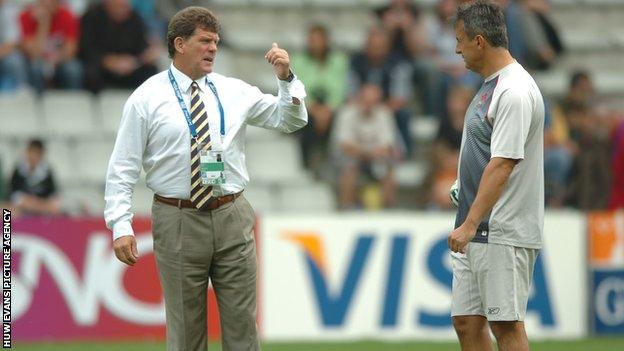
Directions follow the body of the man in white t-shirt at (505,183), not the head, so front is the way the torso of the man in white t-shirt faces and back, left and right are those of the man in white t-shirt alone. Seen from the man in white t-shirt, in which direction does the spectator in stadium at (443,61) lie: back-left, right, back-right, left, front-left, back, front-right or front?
right

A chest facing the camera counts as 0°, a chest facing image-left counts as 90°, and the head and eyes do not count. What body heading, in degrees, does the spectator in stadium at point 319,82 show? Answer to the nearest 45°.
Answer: approximately 0°

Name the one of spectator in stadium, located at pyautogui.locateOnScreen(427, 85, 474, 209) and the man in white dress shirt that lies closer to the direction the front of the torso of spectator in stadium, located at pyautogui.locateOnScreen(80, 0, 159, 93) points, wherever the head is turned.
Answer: the man in white dress shirt

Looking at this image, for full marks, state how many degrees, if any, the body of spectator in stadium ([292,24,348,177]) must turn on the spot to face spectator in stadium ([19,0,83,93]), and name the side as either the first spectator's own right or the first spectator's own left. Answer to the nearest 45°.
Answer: approximately 90° to the first spectator's own right

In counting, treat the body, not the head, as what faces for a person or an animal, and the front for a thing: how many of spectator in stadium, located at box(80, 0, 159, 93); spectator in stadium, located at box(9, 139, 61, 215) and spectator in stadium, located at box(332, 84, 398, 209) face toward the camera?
3

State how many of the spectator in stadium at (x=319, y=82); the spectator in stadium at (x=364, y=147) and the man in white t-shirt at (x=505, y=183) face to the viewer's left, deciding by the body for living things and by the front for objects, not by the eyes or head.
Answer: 1

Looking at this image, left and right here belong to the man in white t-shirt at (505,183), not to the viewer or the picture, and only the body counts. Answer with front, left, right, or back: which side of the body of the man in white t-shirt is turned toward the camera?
left

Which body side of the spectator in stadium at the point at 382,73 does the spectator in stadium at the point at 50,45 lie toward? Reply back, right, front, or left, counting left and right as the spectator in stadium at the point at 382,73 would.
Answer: right
